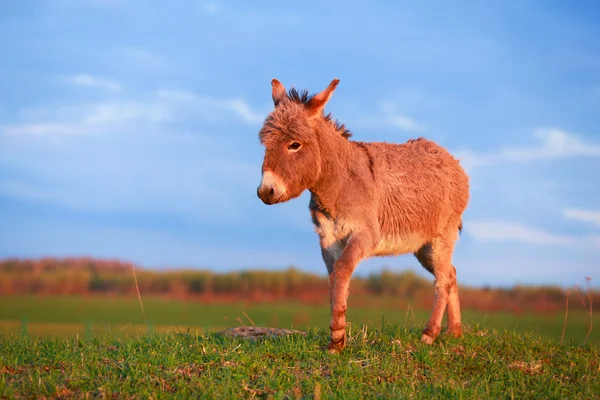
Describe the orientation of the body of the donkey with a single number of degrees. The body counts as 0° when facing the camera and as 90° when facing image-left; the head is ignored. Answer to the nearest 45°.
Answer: approximately 45°
